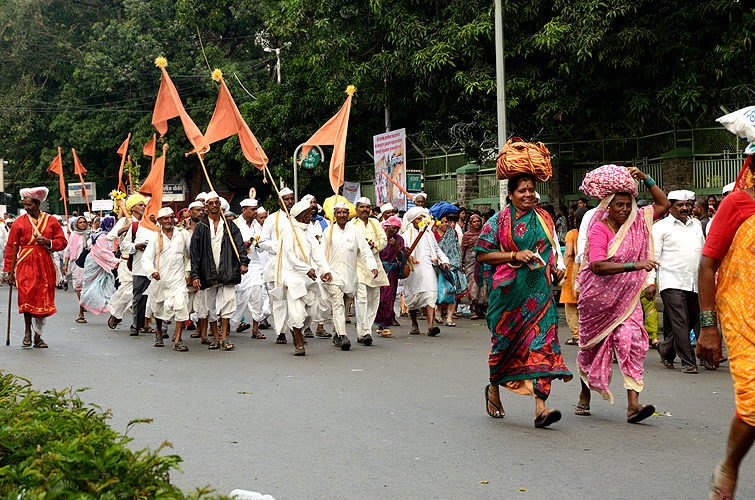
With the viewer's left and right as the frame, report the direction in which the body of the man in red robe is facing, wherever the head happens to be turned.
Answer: facing the viewer

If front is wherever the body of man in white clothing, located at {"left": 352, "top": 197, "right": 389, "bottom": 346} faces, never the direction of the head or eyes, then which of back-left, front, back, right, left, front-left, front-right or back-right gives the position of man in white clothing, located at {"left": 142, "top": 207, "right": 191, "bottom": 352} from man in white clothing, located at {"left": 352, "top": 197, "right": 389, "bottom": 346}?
right

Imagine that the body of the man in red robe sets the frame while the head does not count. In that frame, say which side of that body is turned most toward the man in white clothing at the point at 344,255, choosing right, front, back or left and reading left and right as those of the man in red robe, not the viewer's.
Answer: left

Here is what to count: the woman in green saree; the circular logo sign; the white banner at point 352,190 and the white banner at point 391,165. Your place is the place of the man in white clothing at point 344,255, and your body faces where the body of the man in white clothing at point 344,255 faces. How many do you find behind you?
3

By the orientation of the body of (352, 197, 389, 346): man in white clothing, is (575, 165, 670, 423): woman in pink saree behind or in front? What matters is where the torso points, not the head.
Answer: in front

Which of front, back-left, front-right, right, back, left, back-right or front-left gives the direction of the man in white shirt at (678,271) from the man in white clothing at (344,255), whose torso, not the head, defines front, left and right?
front-left

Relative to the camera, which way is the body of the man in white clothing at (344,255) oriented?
toward the camera

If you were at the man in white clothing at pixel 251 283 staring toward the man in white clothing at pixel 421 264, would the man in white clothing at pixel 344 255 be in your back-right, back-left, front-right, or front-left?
front-right

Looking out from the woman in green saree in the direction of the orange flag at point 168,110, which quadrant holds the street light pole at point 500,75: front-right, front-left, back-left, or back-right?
front-right

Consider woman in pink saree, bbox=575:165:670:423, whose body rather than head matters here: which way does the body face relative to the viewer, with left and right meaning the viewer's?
facing the viewer and to the right of the viewer

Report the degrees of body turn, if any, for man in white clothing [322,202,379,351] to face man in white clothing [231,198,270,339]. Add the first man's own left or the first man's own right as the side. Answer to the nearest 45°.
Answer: approximately 135° to the first man's own right

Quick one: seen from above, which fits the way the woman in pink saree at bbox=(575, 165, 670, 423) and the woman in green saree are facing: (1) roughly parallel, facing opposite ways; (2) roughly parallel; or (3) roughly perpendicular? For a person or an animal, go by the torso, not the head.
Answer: roughly parallel

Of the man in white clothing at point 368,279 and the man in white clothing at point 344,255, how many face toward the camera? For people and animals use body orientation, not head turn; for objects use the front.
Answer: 2

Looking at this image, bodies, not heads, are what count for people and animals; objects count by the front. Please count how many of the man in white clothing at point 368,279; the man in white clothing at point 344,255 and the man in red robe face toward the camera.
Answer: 3
